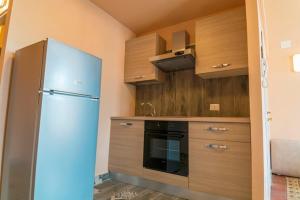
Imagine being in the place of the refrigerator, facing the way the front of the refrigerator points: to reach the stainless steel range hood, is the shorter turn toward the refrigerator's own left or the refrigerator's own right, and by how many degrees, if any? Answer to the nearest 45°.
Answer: approximately 45° to the refrigerator's own left

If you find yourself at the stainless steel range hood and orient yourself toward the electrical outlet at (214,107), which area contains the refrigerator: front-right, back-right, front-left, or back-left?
back-right

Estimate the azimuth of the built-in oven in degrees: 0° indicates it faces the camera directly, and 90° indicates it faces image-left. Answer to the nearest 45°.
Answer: approximately 45°

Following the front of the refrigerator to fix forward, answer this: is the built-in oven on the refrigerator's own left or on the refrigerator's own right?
on the refrigerator's own left

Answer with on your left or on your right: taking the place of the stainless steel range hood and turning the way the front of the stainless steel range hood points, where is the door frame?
on your left

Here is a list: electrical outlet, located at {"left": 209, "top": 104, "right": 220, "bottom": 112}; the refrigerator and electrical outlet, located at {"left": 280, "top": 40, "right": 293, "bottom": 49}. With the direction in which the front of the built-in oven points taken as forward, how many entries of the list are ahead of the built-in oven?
1
